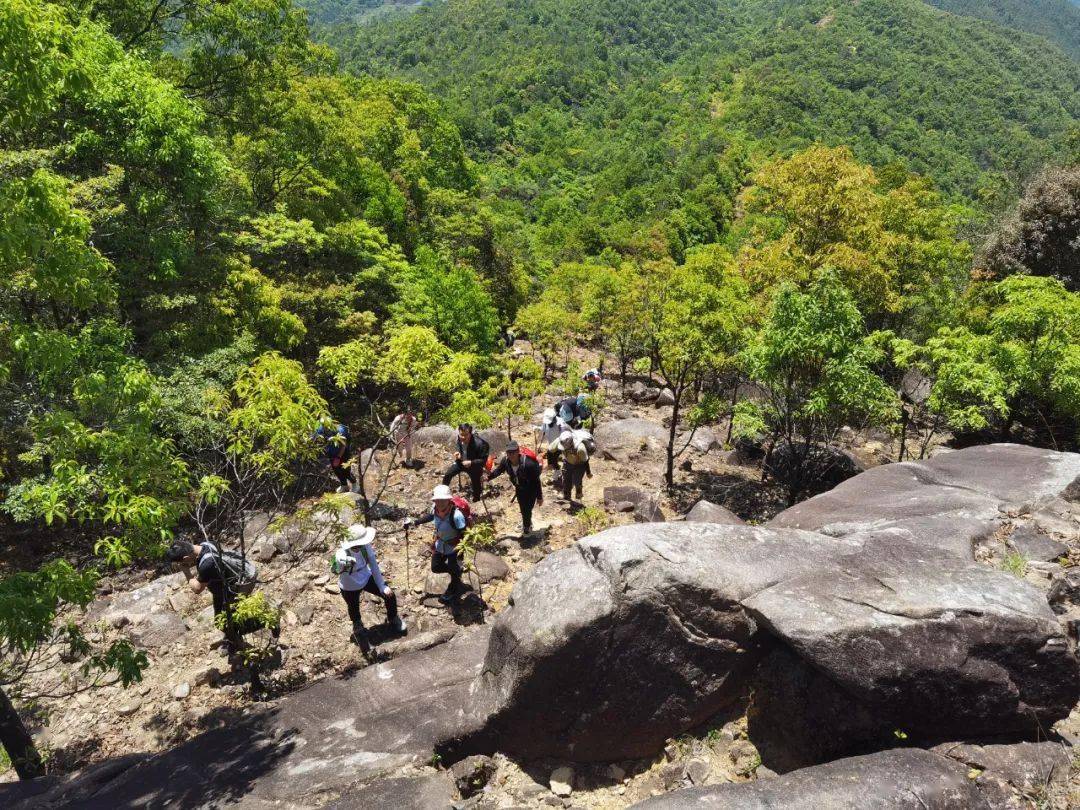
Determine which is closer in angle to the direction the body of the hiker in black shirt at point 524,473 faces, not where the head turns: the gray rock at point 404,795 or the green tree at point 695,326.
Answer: the gray rock

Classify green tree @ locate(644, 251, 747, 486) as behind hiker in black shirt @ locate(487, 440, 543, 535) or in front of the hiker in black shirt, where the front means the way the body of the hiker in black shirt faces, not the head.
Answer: behind

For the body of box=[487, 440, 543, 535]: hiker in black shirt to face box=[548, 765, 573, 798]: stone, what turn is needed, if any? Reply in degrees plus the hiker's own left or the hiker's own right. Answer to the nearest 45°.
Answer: approximately 45° to the hiker's own left

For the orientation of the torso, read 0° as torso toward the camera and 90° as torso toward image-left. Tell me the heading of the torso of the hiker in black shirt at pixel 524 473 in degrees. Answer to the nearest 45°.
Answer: approximately 45°

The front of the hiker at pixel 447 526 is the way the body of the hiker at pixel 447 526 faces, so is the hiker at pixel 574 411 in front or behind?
behind

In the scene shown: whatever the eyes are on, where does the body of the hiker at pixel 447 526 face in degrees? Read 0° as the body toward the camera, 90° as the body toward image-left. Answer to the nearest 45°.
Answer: approximately 45°

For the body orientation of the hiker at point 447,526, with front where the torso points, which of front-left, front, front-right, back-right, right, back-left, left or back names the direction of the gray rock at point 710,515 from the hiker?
back-left

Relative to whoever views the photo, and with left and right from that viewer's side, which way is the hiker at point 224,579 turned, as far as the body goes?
facing to the left of the viewer

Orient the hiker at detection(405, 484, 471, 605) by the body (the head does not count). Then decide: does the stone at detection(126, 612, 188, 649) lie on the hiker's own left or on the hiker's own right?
on the hiker's own right
